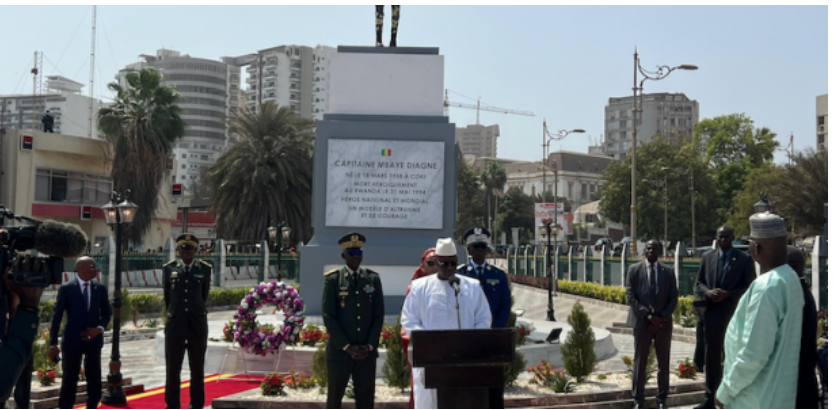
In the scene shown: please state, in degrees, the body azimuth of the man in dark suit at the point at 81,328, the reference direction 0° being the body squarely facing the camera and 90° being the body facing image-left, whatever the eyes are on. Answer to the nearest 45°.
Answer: approximately 0°

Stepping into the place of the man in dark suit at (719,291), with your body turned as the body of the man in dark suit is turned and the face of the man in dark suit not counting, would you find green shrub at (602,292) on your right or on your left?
on your right

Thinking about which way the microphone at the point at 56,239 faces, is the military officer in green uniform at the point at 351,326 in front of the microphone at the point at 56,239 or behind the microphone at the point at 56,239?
in front

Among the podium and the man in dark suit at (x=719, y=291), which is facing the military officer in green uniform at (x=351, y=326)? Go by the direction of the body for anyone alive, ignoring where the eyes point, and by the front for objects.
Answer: the man in dark suit

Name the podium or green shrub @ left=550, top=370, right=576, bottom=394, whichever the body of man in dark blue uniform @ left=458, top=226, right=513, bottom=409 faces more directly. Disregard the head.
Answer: the podium

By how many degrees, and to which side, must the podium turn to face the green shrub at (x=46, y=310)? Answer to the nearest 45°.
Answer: approximately 135° to its right

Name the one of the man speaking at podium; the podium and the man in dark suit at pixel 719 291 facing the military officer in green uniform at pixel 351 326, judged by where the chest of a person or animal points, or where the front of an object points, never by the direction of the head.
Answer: the man in dark suit
